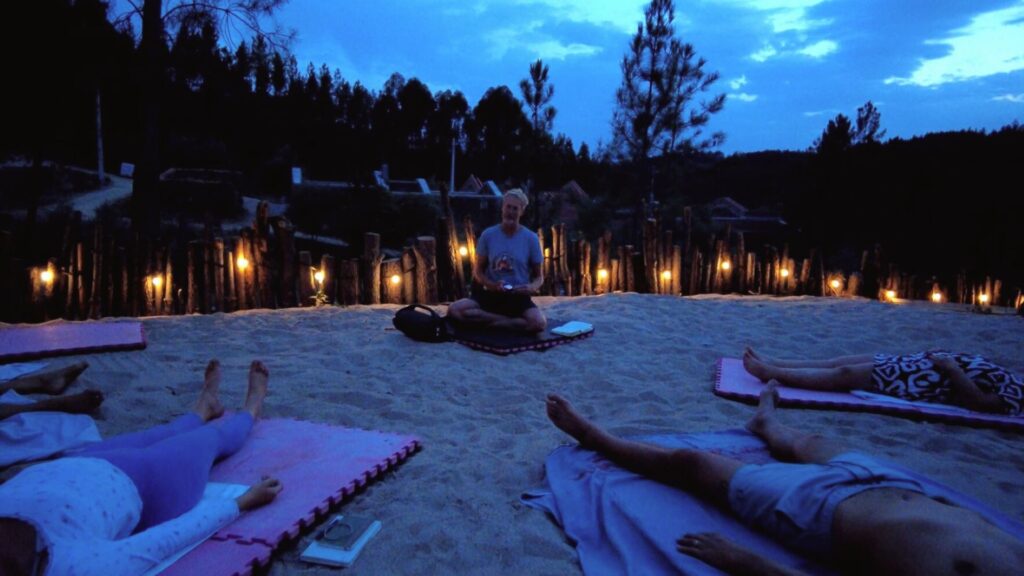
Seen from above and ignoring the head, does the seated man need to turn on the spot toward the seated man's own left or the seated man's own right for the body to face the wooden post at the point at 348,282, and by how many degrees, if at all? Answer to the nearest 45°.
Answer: approximately 135° to the seated man's own right

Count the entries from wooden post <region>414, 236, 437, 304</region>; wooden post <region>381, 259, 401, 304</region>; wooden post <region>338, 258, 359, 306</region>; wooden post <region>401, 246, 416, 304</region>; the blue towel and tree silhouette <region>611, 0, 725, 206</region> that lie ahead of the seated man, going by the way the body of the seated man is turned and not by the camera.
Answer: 1

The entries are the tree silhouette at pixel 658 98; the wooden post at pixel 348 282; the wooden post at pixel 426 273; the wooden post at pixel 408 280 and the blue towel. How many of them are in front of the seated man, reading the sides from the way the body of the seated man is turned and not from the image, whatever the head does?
1

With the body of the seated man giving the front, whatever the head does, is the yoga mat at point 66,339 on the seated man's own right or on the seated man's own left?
on the seated man's own right

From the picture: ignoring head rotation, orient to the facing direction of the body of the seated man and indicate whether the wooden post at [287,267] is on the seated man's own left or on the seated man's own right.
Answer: on the seated man's own right

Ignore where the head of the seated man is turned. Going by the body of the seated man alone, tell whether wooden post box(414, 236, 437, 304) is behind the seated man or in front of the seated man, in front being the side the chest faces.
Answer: behind

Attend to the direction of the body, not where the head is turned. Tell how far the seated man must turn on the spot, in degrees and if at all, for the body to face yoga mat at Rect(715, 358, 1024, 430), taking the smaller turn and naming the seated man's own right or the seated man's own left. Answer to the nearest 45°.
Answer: approximately 45° to the seated man's own left

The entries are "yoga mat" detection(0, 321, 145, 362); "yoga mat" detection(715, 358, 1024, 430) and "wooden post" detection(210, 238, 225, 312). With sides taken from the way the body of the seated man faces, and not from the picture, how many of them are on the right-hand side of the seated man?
2

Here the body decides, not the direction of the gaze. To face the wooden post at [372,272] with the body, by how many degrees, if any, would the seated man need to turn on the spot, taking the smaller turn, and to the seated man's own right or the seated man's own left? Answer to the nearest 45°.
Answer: approximately 135° to the seated man's own right

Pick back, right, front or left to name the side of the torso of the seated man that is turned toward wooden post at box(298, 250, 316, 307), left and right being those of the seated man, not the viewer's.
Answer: right

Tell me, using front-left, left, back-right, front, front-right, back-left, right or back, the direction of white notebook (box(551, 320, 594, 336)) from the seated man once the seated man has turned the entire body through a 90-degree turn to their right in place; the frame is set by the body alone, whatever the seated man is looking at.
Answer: back

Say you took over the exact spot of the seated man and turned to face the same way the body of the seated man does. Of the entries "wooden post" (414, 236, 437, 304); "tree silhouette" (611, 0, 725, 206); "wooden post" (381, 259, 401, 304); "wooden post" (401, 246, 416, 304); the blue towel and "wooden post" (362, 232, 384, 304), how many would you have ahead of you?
1

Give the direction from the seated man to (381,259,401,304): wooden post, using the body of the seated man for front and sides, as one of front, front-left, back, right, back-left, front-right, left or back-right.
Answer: back-right

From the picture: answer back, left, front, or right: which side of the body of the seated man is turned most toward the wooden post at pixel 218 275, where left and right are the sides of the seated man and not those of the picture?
right

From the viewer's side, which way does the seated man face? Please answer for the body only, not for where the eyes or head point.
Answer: toward the camera

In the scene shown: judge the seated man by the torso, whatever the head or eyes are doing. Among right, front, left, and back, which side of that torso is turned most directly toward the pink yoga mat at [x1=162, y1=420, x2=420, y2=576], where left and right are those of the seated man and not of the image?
front
